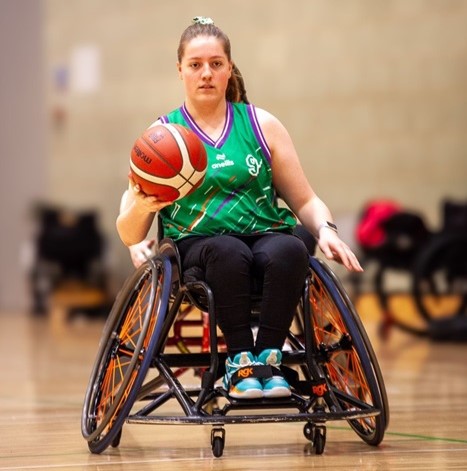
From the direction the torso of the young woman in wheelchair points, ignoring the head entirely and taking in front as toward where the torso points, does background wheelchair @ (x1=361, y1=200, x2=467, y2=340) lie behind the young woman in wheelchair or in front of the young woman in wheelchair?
behind

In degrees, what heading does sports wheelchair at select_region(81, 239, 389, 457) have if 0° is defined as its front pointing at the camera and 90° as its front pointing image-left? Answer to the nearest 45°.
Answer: approximately 0°

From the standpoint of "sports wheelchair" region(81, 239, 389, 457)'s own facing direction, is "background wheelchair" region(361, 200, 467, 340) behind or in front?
behind
